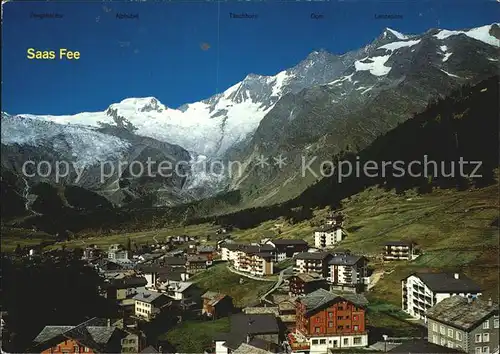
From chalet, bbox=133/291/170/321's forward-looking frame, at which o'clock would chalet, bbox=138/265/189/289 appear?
chalet, bbox=138/265/189/289 is roughly at 5 o'clock from chalet, bbox=133/291/170/321.

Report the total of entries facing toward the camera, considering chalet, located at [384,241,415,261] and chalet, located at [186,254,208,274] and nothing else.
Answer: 2

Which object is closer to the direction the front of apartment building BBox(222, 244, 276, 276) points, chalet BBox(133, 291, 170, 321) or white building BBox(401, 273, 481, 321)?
the chalet

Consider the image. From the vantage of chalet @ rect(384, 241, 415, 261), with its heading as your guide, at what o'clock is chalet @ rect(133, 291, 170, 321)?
chalet @ rect(133, 291, 170, 321) is roughly at 2 o'clock from chalet @ rect(384, 241, 415, 261).

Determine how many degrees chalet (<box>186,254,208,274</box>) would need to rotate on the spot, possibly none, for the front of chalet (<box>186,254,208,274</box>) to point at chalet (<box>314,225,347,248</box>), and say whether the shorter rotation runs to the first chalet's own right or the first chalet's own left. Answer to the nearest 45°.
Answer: approximately 90° to the first chalet's own left

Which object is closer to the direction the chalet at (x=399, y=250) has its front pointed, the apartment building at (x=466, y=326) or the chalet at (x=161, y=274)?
the apartment building

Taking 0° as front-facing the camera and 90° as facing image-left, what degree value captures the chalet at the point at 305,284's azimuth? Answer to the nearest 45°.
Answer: approximately 45°

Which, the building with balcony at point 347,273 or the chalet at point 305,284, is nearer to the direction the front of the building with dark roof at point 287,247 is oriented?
the chalet

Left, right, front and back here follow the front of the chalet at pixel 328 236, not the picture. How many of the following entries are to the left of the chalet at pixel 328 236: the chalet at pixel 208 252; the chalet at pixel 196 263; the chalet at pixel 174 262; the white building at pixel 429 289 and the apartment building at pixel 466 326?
2
